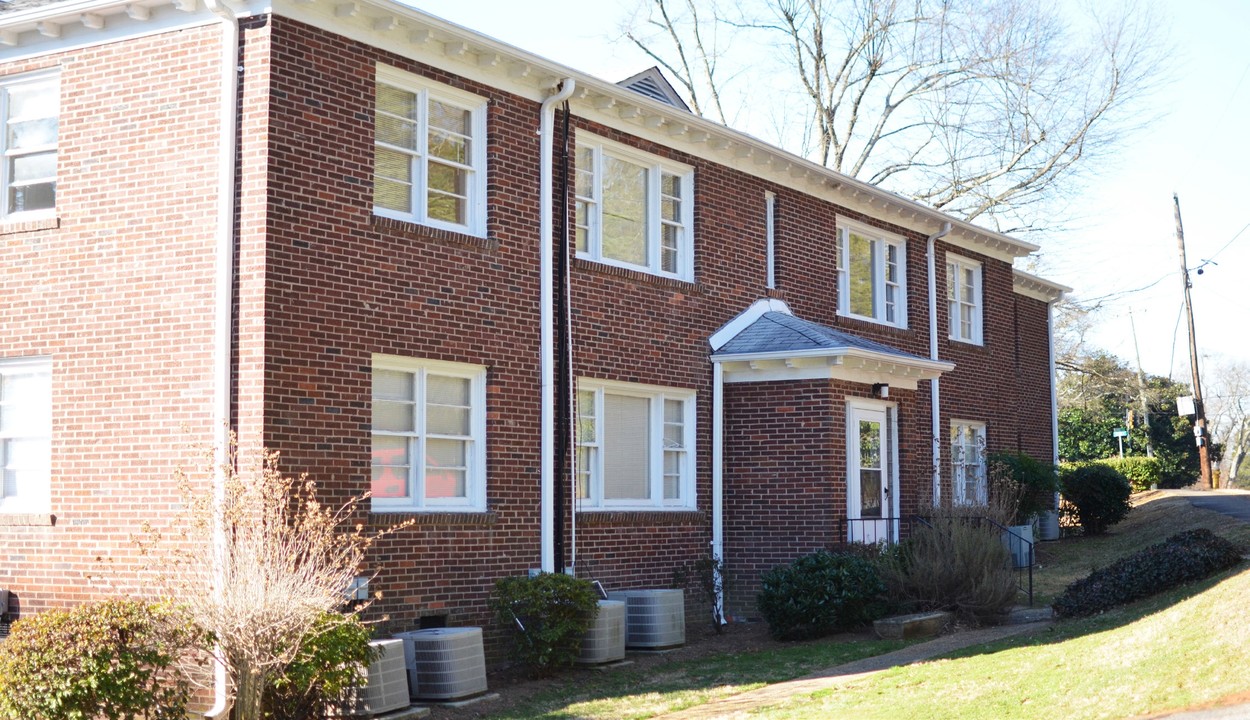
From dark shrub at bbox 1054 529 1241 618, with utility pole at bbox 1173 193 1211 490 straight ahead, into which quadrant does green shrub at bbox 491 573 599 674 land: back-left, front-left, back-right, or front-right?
back-left

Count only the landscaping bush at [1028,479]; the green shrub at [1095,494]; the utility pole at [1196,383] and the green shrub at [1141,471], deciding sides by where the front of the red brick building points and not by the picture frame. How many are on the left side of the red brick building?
4

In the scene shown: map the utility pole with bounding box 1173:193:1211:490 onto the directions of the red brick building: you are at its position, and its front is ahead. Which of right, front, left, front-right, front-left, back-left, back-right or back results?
left

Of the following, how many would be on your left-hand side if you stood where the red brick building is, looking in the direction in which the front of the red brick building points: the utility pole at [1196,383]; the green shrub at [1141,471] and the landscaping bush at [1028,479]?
3

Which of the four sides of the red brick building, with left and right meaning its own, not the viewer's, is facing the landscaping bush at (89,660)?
right

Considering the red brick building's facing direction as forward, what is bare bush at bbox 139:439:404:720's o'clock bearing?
The bare bush is roughly at 2 o'clock from the red brick building.

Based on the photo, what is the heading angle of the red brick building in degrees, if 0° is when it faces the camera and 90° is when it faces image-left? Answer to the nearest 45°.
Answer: approximately 315°
